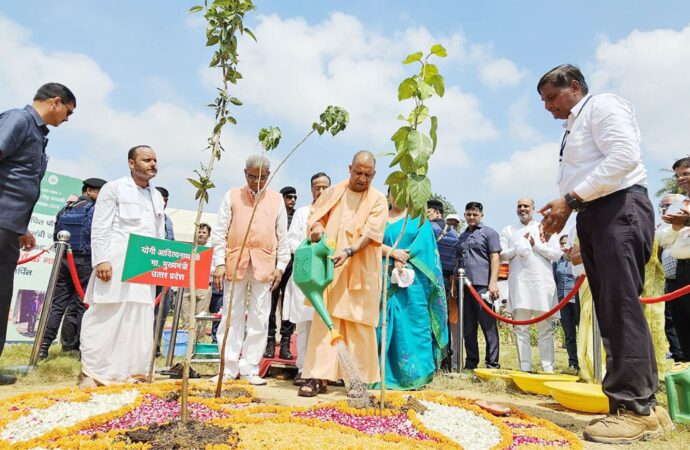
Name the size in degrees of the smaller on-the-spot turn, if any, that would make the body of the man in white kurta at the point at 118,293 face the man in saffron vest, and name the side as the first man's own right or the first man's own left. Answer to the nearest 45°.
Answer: approximately 45° to the first man's own left

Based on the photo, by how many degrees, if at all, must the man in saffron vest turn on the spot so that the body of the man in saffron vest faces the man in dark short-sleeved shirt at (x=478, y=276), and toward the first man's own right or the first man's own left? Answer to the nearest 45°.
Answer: approximately 90° to the first man's own left

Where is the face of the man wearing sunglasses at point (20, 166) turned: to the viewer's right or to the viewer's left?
to the viewer's right

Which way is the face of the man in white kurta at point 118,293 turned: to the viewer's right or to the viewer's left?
to the viewer's right

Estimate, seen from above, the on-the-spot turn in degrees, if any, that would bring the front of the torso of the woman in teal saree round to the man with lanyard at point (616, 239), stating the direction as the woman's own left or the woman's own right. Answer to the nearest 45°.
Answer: approximately 90° to the woman's own left

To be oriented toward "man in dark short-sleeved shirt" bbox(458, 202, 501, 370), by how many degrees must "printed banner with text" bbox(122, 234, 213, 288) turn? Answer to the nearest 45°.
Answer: approximately 90° to its left

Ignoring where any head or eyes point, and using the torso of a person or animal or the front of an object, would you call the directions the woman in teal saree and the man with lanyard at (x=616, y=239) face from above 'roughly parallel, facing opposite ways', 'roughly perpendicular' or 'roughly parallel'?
roughly perpendicular

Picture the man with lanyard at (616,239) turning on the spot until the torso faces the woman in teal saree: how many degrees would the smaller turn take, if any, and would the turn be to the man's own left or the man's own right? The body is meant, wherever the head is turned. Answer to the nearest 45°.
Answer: approximately 45° to the man's own right

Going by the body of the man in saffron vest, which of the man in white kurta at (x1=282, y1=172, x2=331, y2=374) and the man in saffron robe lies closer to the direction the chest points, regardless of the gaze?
the man in saffron robe

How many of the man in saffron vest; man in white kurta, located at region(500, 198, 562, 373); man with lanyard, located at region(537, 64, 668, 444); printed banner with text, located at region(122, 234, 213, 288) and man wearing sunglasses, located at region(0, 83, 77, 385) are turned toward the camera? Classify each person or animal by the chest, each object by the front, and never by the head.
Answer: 3

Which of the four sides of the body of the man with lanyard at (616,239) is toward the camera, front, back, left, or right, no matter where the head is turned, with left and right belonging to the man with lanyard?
left

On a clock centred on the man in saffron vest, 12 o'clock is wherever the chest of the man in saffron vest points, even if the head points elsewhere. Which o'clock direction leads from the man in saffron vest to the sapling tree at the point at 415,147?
The sapling tree is roughly at 11 o'clock from the man in saffron vest.

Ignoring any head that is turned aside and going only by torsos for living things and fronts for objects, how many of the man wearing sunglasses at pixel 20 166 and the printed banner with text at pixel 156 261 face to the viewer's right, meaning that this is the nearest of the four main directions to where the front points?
1
